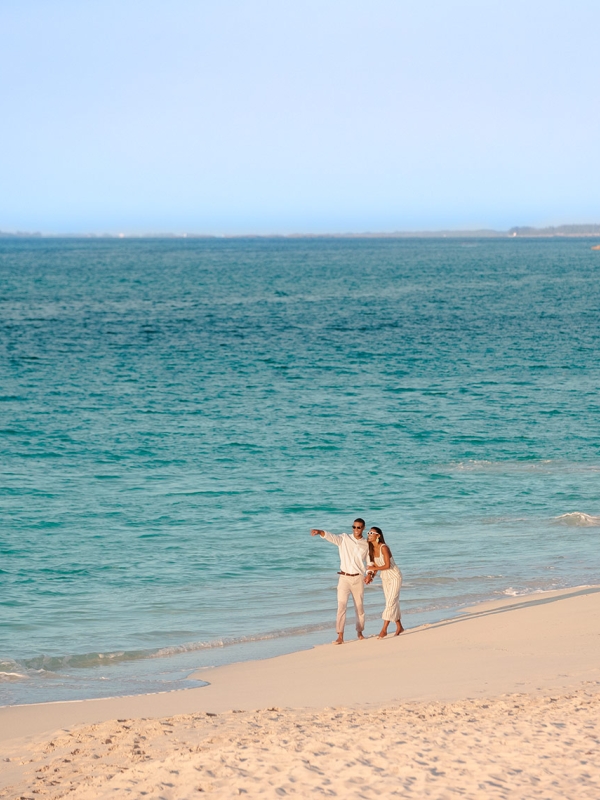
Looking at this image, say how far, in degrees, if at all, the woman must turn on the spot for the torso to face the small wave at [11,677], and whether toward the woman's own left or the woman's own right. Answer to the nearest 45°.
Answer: approximately 45° to the woman's own right

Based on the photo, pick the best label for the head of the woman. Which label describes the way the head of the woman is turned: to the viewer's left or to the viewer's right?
to the viewer's left

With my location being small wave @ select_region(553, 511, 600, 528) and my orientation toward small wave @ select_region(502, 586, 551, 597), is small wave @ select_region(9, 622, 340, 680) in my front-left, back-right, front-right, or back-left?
front-right

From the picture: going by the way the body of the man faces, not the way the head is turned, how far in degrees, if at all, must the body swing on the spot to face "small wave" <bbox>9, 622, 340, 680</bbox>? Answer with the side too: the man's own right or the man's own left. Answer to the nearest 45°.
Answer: approximately 90° to the man's own right

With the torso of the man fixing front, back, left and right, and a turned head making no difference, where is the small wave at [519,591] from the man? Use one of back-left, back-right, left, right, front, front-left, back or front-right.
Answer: back-left

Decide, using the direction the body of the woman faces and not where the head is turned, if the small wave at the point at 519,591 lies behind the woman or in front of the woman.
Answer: behind

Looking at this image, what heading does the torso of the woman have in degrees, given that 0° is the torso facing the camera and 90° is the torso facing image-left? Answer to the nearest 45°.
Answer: approximately 45°

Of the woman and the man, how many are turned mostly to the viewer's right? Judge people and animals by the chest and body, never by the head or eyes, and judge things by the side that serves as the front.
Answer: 0

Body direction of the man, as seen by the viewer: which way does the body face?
toward the camera

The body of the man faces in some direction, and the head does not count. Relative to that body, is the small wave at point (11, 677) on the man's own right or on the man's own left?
on the man's own right

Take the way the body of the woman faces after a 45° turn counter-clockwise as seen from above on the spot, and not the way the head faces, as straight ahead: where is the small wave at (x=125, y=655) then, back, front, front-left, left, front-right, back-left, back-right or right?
right
